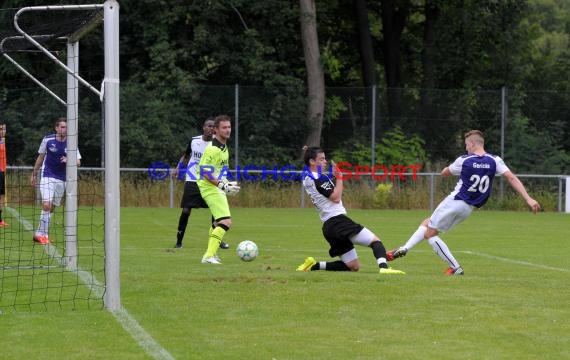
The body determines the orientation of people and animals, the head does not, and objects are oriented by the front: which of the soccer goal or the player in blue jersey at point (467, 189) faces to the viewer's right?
the soccer goal

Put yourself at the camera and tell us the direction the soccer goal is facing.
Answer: facing to the right of the viewer

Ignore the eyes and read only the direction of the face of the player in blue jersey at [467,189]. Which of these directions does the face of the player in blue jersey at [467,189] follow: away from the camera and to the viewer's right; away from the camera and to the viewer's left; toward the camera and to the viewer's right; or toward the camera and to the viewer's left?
away from the camera and to the viewer's left

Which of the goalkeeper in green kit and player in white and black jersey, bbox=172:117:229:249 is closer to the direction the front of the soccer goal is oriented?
the goalkeeper in green kit

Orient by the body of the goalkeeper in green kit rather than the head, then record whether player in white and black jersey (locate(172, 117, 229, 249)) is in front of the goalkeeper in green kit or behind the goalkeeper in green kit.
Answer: behind

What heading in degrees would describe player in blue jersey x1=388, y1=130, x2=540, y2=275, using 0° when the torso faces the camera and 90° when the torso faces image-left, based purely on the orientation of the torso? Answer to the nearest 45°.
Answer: approximately 135°
